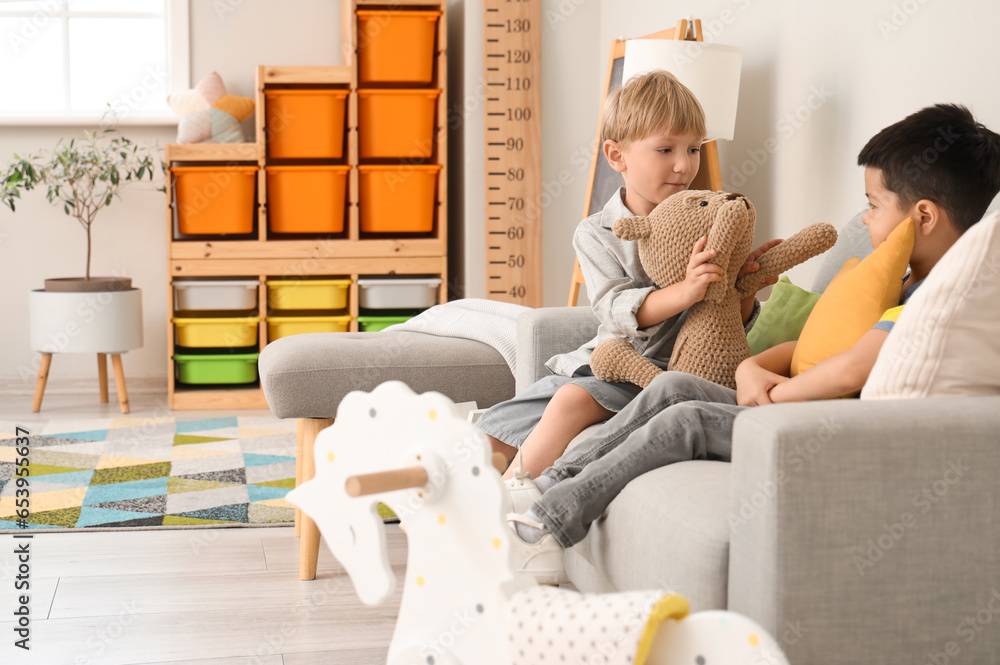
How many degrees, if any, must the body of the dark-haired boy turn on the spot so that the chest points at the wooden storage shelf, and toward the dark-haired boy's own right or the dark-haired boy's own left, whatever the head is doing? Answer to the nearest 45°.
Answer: approximately 45° to the dark-haired boy's own right

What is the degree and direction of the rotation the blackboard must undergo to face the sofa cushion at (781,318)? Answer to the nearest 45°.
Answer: approximately 45° to its left

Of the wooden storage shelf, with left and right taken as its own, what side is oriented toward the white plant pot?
right

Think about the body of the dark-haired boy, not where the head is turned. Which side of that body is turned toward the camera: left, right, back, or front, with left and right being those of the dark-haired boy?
left

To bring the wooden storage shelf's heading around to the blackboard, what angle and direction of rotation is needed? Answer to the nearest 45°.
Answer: approximately 45° to its left

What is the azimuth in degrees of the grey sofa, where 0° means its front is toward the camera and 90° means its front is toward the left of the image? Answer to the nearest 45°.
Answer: approximately 90°

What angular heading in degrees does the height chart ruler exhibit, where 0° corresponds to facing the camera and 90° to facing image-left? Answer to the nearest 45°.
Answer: approximately 0°

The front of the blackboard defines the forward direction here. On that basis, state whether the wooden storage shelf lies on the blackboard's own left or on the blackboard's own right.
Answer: on the blackboard's own right

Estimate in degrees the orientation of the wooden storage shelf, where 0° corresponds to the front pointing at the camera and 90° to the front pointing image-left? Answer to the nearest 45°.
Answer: approximately 0°

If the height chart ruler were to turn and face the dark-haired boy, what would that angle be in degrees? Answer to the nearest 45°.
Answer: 0° — it already faces them

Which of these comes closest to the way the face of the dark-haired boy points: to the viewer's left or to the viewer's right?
to the viewer's left

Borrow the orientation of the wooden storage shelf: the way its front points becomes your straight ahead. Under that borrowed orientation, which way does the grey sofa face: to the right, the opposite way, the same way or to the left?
to the right

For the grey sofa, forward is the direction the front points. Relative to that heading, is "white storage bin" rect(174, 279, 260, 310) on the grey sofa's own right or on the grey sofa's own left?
on the grey sofa's own right
